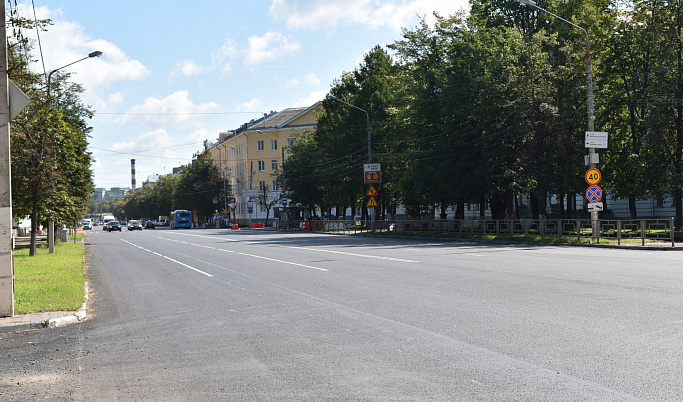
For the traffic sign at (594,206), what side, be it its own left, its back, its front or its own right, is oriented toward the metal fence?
back

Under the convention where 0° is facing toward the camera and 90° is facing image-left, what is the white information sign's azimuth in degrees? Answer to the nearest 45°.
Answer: approximately 0°

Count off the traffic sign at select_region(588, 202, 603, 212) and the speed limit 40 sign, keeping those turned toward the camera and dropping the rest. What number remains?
2

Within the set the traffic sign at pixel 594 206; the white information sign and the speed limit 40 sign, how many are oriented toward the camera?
3

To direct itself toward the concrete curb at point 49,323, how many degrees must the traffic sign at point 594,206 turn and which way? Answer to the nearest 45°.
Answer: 0° — it already faces it

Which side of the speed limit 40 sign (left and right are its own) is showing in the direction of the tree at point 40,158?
right

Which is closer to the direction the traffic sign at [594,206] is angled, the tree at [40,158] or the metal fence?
the tree

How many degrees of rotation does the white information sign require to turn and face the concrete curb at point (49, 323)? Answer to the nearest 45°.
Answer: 0° — it already faces it
